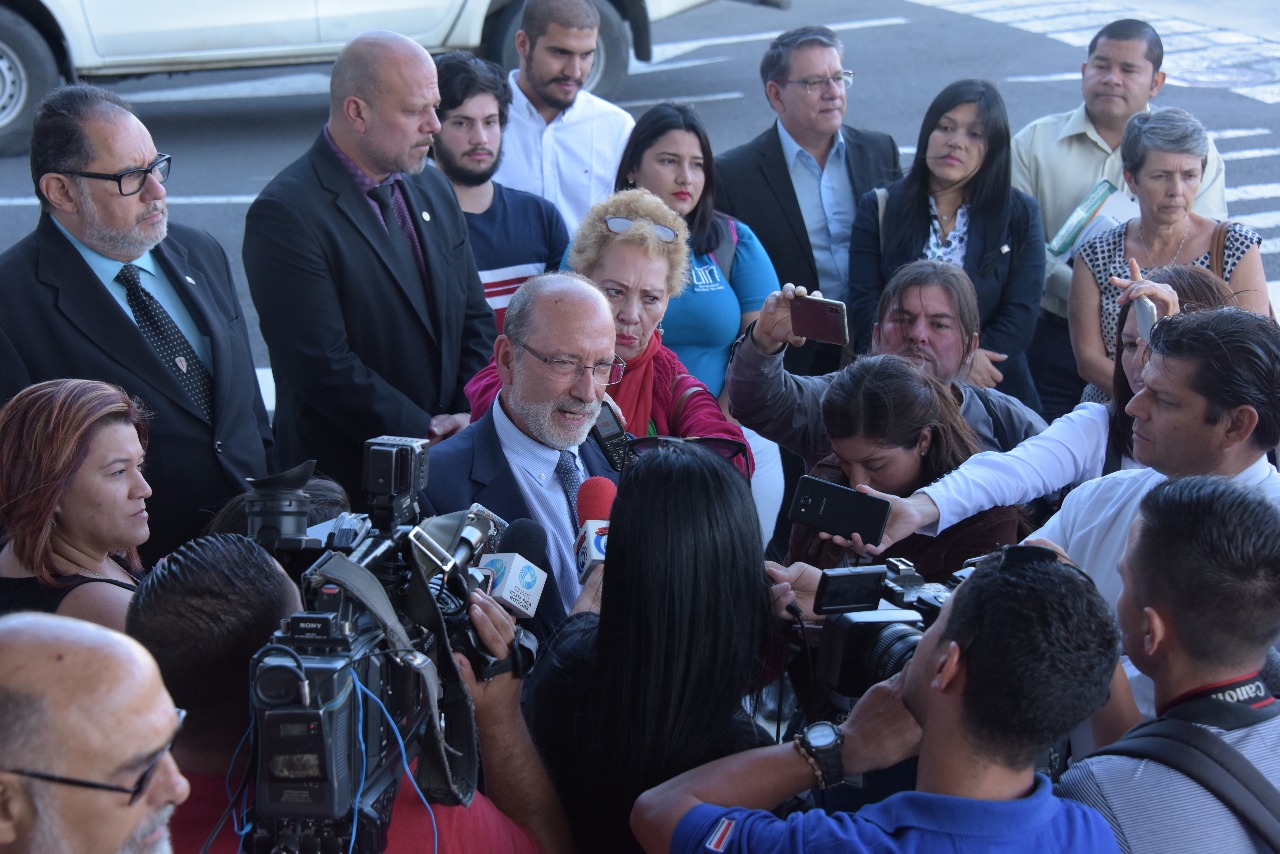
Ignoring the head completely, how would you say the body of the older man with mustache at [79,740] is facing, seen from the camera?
to the viewer's right

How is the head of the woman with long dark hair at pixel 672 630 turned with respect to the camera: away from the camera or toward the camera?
away from the camera

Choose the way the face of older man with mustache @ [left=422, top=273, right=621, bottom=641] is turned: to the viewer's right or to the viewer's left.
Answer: to the viewer's right

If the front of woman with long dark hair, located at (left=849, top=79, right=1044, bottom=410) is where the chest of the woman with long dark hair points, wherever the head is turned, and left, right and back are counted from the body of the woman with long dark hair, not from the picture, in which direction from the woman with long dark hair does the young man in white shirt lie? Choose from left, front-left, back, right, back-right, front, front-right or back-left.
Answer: right

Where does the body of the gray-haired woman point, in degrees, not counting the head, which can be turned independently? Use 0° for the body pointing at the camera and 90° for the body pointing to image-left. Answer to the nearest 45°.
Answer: approximately 0°

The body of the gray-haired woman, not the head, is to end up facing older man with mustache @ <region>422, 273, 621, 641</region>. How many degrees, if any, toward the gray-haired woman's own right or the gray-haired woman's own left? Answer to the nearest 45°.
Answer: approximately 45° to the gray-haired woman's own right

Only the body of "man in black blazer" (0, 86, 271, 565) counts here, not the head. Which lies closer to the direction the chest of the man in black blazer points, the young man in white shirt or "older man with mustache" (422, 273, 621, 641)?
the older man with mustache

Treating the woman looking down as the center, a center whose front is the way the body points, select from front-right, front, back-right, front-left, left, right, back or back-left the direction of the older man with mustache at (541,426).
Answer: front-right

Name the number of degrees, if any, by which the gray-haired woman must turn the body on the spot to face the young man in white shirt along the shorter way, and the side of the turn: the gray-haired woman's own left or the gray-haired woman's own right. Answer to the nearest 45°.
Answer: approximately 90° to the gray-haired woman's own right

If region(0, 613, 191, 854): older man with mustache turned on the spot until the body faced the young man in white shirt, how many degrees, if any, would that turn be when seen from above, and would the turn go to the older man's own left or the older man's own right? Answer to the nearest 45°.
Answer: approximately 45° to the older man's own left
